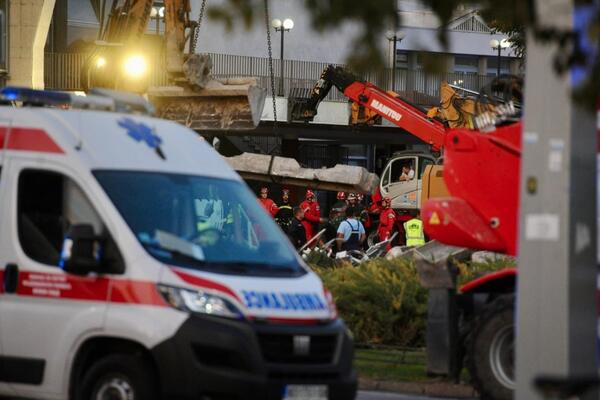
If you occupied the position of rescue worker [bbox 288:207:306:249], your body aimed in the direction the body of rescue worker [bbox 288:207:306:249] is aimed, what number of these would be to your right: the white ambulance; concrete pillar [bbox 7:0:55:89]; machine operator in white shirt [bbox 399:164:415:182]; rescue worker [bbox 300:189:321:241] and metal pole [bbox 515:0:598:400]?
2

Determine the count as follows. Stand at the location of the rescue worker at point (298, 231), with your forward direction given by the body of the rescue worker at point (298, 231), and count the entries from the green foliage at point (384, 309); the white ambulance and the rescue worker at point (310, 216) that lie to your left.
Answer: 1

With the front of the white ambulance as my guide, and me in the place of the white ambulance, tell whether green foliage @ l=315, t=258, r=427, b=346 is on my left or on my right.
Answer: on my left

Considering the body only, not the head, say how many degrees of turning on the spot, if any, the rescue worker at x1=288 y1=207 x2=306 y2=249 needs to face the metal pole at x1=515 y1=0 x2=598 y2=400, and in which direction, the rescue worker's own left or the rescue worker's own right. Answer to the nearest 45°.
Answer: approximately 90° to the rescue worker's own right

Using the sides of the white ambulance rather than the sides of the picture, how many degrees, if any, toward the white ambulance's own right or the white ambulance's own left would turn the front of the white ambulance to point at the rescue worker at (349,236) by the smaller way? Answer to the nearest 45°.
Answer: approximately 135° to the white ambulance's own left

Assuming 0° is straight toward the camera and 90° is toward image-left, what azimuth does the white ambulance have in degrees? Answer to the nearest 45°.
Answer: approximately 315°

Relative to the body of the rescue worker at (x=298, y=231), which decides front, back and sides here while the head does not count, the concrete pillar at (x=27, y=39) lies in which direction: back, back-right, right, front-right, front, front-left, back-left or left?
back-left

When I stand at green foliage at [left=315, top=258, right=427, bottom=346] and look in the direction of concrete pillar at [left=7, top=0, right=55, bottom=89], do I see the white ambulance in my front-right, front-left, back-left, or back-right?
back-left

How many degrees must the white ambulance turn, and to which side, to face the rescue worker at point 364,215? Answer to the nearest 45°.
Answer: approximately 135° to its left
